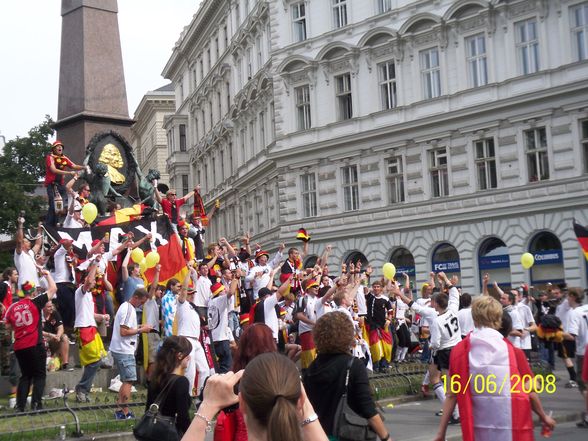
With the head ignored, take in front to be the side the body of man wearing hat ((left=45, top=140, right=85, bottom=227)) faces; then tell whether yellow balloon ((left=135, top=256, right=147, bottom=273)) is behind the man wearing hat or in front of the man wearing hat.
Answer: in front

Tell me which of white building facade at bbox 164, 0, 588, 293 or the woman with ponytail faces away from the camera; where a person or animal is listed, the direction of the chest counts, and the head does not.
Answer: the woman with ponytail

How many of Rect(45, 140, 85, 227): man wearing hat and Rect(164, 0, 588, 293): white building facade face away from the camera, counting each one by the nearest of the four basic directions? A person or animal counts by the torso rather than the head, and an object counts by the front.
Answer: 0

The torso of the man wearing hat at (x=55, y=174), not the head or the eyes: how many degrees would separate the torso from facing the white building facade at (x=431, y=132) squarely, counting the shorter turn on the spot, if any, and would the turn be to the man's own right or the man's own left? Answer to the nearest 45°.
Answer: approximately 90° to the man's own left

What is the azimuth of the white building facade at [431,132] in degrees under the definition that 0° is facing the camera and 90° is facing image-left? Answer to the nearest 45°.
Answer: approximately 45°

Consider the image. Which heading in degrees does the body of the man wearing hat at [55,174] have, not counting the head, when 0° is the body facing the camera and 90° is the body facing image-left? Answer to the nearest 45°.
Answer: approximately 315°

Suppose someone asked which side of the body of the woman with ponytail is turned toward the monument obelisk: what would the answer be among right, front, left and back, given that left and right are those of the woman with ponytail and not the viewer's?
front

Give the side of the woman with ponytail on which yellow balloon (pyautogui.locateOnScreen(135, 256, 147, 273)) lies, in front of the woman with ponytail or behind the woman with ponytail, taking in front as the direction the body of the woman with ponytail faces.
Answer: in front

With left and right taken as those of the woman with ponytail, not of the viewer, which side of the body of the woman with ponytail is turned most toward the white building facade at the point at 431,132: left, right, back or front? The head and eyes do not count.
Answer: front

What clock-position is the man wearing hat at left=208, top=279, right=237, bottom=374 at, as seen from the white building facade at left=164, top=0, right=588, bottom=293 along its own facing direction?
The man wearing hat is roughly at 11 o'clock from the white building facade.

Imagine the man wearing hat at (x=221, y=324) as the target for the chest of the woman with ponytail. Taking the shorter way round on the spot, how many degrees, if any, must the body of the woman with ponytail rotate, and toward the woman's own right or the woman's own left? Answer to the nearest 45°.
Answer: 0° — they already face them

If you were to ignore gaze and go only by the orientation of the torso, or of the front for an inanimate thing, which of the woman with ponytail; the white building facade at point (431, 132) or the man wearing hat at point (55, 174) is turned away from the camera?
the woman with ponytail

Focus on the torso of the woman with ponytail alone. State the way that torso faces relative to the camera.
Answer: away from the camera
